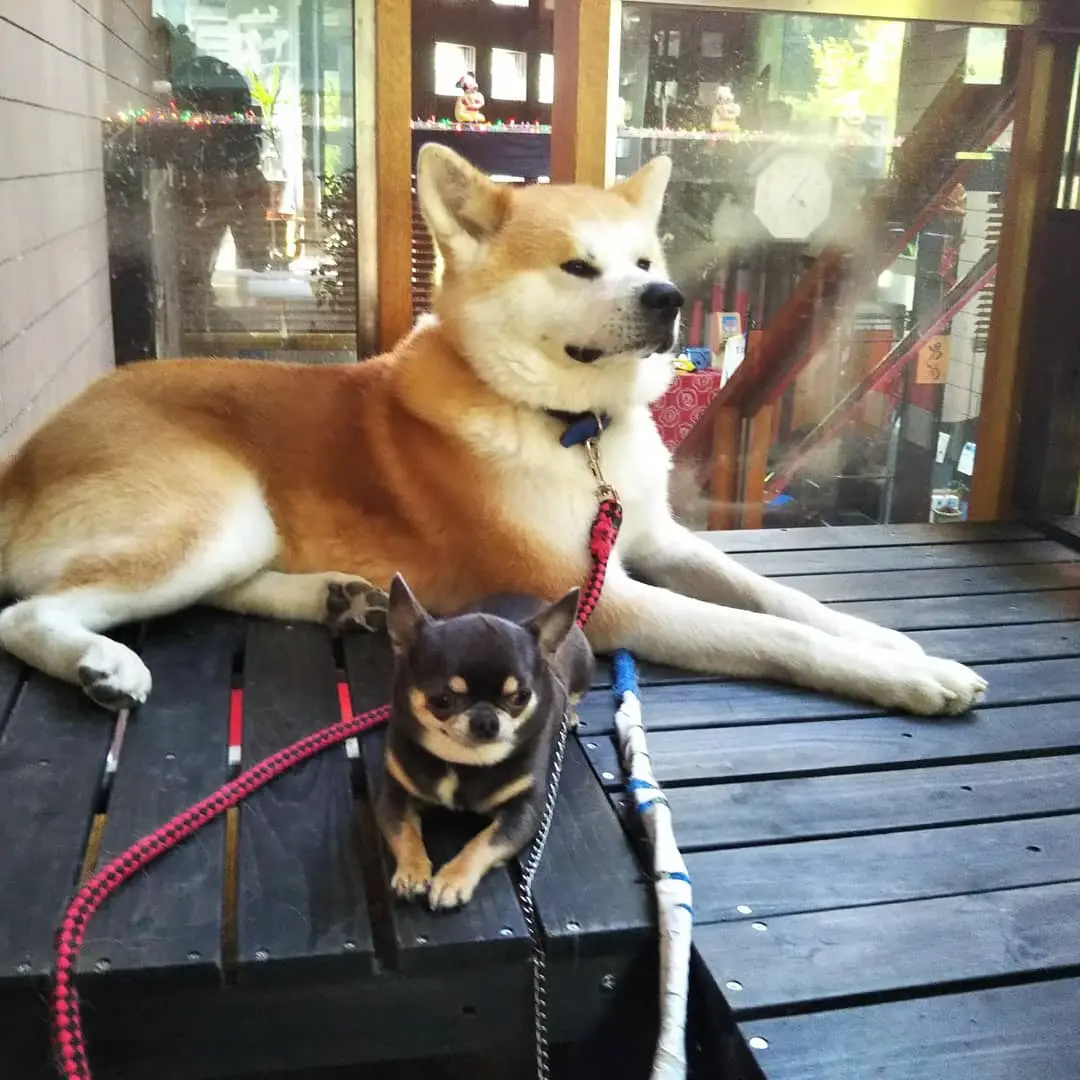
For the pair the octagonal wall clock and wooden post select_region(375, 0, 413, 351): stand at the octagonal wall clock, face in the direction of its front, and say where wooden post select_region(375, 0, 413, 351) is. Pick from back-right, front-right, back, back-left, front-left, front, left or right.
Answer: front-right

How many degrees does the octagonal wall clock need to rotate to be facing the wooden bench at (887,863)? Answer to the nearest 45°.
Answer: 0° — it already faces it

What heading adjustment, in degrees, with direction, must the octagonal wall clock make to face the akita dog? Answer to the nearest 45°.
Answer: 0° — it already faces it

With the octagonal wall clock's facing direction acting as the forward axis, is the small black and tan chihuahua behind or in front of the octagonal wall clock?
in front

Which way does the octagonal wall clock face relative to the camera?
toward the camera

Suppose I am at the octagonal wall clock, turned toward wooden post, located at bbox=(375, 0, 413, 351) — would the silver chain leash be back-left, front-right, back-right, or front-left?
front-left

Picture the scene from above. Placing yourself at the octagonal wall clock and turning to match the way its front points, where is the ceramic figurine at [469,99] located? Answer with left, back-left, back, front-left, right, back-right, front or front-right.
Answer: right

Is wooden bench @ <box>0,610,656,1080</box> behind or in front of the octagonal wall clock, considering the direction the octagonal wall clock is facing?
in front

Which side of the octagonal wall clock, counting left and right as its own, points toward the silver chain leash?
front
